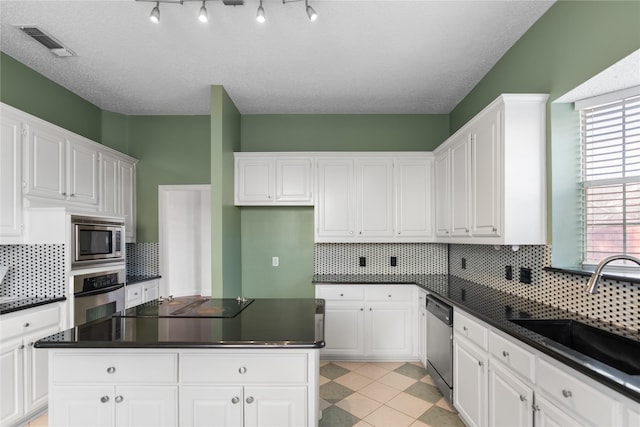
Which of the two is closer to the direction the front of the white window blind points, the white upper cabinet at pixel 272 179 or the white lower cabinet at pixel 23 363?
the white lower cabinet

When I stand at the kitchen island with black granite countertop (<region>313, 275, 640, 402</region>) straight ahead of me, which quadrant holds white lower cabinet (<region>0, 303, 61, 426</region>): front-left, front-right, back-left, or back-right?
back-left

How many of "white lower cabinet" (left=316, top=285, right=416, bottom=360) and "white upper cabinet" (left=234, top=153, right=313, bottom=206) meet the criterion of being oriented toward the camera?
2

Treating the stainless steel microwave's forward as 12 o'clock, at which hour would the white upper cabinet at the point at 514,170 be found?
The white upper cabinet is roughly at 12 o'clock from the stainless steel microwave.

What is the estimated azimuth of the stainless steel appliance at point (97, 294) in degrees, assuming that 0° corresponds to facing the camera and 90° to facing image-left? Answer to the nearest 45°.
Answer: approximately 315°

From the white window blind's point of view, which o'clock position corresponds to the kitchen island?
The kitchen island is roughly at 12 o'clock from the white window blind.

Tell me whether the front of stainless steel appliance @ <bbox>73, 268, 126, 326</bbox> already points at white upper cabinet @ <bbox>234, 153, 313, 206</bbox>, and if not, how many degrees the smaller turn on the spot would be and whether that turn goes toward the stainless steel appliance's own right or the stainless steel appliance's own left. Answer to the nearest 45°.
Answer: approximately 45° to the stainless steel appliance's own left

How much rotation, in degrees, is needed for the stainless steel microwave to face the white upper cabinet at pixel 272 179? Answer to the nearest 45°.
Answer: approximately 45° to its left
